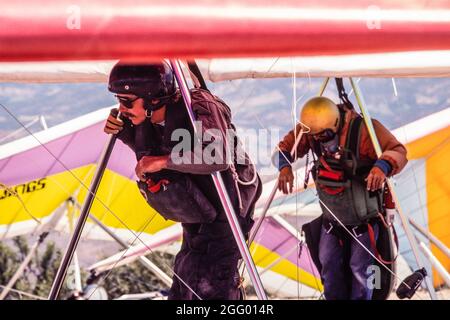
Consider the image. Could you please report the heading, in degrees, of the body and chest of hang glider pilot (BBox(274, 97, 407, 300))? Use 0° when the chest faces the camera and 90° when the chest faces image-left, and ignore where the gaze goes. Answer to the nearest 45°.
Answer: approximately 45°

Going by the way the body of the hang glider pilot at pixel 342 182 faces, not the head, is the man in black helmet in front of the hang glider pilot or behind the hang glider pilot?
in front

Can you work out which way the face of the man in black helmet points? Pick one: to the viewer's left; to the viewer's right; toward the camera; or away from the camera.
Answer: to the viewer's left

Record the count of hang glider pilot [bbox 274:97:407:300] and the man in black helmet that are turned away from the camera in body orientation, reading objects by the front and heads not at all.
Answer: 0

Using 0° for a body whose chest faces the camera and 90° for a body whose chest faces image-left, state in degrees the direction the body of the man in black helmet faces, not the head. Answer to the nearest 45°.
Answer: approximately 90°

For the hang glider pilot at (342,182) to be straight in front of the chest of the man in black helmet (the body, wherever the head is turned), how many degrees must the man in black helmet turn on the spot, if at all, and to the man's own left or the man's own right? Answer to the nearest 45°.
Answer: approximately 135° to the man's own right
